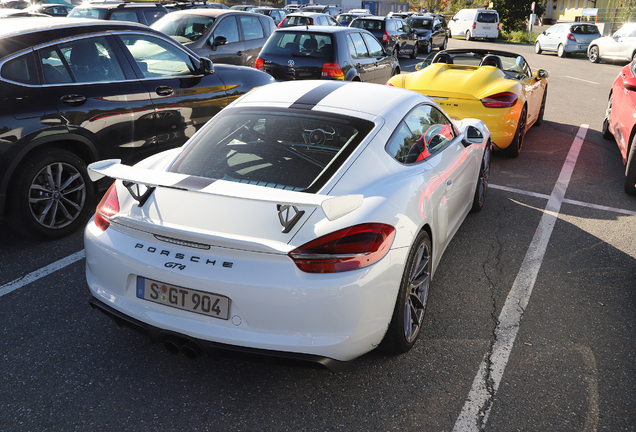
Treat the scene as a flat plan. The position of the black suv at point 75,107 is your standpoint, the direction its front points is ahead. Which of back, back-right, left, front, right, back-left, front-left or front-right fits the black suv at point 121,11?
front-left

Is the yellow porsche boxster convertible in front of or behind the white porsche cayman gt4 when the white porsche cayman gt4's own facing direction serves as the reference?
in front

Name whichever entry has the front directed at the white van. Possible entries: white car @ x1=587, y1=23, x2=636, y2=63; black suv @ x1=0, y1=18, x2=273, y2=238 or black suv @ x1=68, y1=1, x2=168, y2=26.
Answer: black suv @ x1=0, y1=18, x2=273, y2=238

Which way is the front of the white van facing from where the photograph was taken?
facing away from the viewer and to the left of the viewer

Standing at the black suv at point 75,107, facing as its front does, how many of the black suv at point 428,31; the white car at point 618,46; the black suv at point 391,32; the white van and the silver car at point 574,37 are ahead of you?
5

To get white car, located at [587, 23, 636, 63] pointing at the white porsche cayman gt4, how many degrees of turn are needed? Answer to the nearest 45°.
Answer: approximately 45° to its left

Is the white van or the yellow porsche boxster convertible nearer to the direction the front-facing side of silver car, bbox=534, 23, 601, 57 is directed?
the white van

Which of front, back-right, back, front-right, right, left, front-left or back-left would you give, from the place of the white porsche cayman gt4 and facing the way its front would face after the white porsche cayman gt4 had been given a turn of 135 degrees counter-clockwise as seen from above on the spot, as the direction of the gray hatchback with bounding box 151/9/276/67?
right

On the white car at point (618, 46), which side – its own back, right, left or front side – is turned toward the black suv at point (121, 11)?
front
